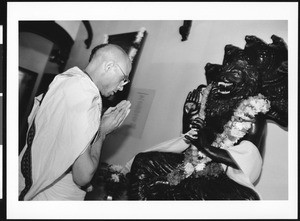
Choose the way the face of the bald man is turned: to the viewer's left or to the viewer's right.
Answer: to the viewer's right

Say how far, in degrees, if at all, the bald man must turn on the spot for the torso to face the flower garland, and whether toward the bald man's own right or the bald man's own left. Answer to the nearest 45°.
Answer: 0° — they already face it

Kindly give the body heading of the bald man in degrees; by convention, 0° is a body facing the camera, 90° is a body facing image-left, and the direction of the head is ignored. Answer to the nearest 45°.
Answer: approximately 270°

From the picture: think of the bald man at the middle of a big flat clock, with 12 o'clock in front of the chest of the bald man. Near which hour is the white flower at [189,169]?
The white flower is roughly at 12 o'clock from the bald man.
